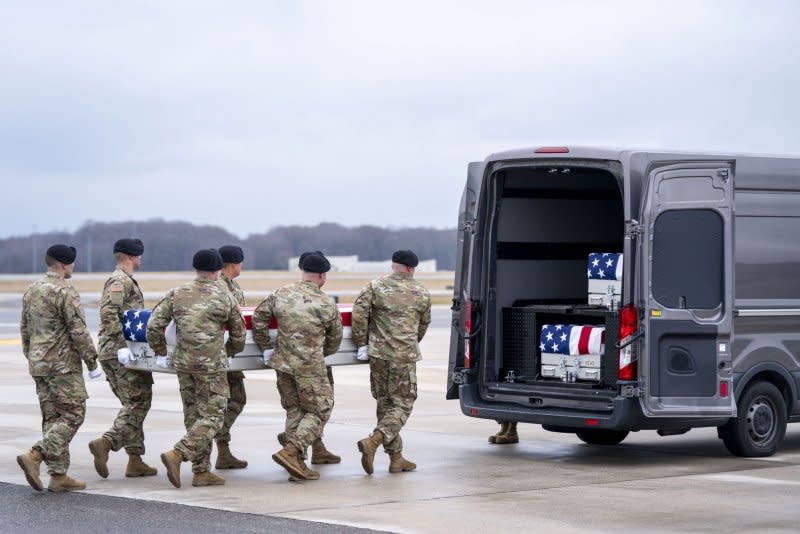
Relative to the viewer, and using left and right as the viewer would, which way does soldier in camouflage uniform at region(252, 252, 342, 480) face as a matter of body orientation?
facing away from the viewer and to the right of the viewer

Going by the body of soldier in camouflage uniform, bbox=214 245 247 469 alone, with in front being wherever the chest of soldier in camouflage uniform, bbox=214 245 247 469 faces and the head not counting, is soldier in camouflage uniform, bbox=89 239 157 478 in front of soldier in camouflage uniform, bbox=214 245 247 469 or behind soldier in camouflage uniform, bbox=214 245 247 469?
behind

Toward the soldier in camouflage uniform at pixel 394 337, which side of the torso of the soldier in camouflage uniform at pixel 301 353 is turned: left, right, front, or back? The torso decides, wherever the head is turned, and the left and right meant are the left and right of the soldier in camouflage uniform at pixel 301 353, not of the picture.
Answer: front

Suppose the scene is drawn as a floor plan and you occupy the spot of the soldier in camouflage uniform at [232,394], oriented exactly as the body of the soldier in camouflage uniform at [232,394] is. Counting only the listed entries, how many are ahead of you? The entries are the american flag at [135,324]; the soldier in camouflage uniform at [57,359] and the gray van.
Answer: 1

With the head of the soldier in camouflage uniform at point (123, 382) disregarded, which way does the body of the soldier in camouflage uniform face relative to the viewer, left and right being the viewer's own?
facing to the right of the viewer

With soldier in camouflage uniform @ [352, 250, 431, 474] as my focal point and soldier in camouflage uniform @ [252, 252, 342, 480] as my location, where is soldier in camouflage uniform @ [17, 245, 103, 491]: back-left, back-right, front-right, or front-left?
back-left

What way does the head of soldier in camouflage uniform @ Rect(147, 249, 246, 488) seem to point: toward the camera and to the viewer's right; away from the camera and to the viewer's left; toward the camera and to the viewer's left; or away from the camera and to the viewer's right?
away from the camera and to the viewer's right

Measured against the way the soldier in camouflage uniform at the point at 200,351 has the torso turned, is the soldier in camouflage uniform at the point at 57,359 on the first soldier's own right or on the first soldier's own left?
on the first soldier's own left

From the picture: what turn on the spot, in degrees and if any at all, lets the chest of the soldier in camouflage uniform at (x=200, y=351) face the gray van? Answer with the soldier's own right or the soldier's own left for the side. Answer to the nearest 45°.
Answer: approximately 45° to the soldier's own right

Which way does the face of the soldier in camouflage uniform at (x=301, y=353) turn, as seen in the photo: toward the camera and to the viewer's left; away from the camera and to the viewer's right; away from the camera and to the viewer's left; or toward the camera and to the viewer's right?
away from the camera and to the viewer's right

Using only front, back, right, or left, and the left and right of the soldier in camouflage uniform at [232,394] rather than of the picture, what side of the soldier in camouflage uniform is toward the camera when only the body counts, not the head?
right

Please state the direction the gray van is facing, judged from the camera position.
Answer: facing away from the viewer and to the right of the viewer

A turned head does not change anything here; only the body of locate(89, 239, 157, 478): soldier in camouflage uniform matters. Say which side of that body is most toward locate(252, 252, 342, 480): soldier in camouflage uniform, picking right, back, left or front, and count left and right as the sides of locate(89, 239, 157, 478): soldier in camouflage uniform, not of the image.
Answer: front

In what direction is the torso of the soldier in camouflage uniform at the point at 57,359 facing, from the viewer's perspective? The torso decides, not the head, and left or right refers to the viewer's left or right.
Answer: facing away from the viewer and to the right of the viewer

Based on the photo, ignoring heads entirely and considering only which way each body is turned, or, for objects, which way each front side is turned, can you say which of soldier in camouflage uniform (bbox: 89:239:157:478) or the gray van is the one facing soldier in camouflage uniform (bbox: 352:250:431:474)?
soldier in camouflage uniform (bbox: 89:239:157:478)

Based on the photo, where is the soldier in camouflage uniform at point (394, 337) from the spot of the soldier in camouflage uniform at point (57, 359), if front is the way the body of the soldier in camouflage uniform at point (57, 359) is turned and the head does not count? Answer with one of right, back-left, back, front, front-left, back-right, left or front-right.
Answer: front-right

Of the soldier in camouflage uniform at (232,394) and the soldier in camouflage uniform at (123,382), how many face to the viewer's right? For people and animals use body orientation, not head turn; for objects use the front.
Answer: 2

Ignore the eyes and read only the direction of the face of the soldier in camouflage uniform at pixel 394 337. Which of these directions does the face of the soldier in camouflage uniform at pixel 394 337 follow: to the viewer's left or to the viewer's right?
to the viewer's right
